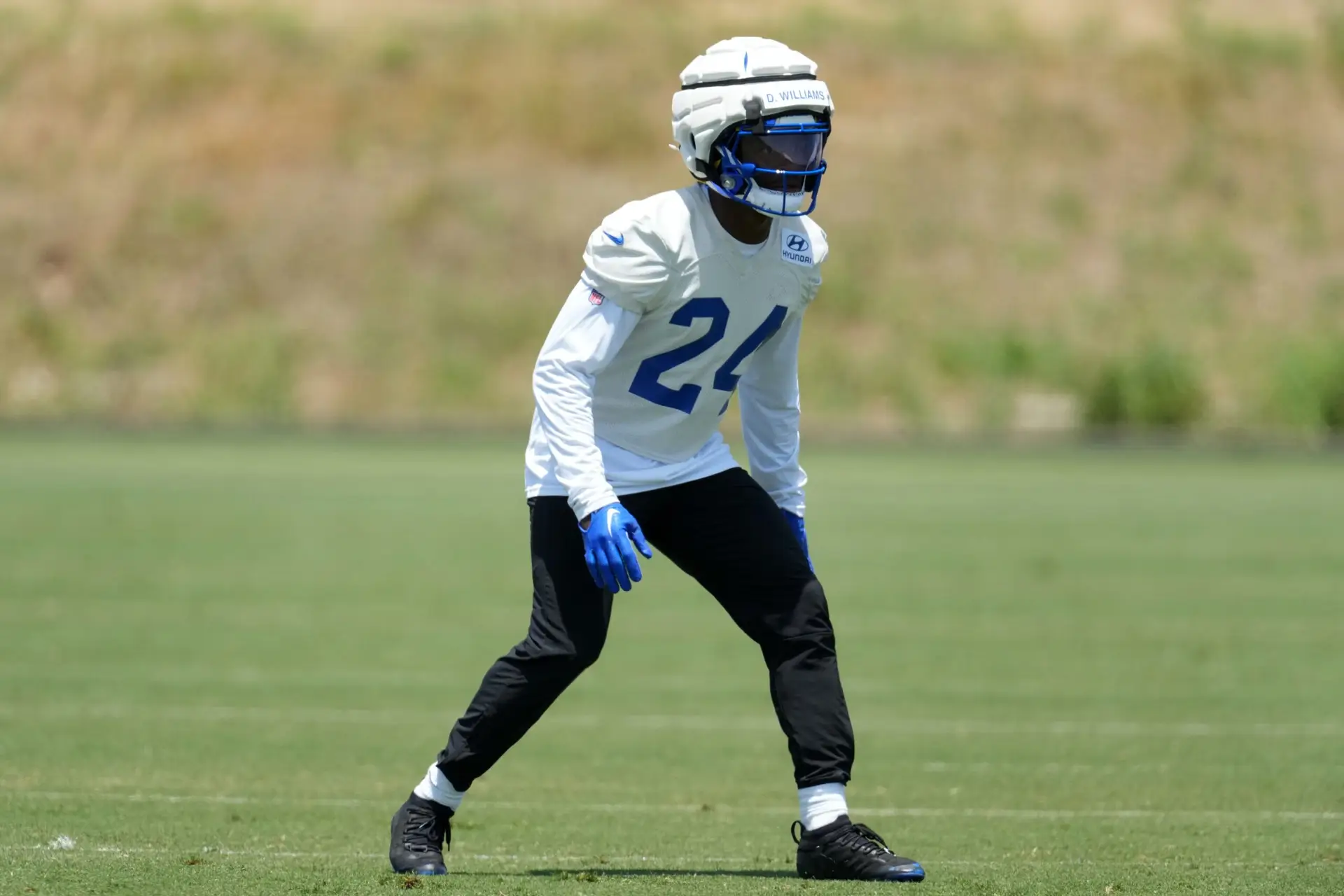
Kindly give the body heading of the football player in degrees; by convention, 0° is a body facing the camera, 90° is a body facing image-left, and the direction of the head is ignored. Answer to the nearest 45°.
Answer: approximately 315°
